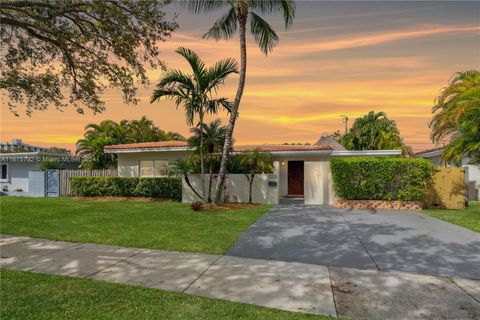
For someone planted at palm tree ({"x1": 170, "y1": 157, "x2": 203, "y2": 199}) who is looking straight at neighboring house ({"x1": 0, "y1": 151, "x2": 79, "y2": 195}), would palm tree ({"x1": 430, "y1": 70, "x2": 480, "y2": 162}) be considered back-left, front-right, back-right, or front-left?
back-right

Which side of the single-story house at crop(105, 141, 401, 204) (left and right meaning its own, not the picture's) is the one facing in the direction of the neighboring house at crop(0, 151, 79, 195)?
right

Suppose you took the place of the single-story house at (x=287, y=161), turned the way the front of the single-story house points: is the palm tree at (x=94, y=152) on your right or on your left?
on your right

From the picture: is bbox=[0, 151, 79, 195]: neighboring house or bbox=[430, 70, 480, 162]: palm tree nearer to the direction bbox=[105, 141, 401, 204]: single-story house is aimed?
the palm tree

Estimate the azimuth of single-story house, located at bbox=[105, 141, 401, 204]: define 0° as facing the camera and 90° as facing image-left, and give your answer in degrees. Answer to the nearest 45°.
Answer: approximately 0°

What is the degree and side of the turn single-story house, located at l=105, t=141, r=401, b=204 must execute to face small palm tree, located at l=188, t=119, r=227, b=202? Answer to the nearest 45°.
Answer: approximately 45° to its right
